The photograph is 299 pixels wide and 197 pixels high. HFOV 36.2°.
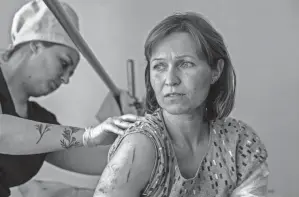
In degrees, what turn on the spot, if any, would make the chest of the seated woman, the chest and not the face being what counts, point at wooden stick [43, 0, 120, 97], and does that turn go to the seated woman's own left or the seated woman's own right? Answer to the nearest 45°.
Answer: approximately 135° to the seated woman's own right

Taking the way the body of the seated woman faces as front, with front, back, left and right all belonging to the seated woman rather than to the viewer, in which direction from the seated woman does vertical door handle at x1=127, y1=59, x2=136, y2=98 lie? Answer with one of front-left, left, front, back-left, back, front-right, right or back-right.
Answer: back

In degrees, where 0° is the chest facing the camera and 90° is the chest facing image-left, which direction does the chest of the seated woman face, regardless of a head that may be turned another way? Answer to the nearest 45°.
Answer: approximately 0°
